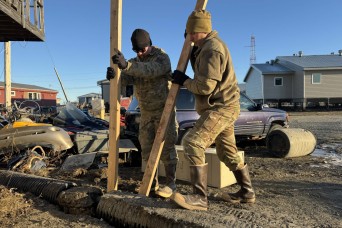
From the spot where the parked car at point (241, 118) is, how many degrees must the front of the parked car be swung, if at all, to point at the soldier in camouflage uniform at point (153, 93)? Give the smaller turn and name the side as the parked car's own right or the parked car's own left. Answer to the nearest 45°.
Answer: approximately 90° to the parked car's own right

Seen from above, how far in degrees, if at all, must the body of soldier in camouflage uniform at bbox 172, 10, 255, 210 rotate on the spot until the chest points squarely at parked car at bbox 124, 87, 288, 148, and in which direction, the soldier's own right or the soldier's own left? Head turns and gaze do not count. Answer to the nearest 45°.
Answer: approximately 90° to the soldier's own right

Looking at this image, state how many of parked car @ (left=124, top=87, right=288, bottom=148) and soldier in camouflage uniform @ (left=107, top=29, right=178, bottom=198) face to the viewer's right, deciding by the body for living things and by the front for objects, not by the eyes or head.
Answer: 1

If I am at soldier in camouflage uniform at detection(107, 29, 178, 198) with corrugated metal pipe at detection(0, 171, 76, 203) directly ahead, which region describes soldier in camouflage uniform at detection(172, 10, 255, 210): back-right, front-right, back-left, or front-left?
back-left

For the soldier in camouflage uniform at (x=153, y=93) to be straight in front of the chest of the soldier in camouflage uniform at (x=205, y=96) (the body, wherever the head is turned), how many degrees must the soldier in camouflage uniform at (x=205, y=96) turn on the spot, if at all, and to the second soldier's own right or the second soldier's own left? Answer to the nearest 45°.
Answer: approximately 45° to the second soldier's own right

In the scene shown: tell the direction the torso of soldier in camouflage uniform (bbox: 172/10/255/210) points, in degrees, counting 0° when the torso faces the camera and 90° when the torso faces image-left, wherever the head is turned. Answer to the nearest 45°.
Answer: approximately 90°

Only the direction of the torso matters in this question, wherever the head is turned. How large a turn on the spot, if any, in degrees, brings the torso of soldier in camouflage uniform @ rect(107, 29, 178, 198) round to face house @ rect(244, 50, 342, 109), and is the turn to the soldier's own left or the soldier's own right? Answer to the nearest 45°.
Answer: approximately 180°

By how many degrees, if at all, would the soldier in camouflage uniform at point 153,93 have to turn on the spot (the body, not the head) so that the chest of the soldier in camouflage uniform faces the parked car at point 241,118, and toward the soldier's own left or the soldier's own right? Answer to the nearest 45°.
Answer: approximately 180°

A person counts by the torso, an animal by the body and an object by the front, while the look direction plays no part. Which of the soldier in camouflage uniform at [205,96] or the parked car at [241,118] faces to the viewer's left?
the soldier in camouflage uniform

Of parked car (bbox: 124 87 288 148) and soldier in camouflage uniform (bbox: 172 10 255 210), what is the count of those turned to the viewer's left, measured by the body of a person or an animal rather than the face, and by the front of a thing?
1

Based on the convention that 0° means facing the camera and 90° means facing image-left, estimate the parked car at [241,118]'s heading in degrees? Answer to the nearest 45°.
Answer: approximately 270°
